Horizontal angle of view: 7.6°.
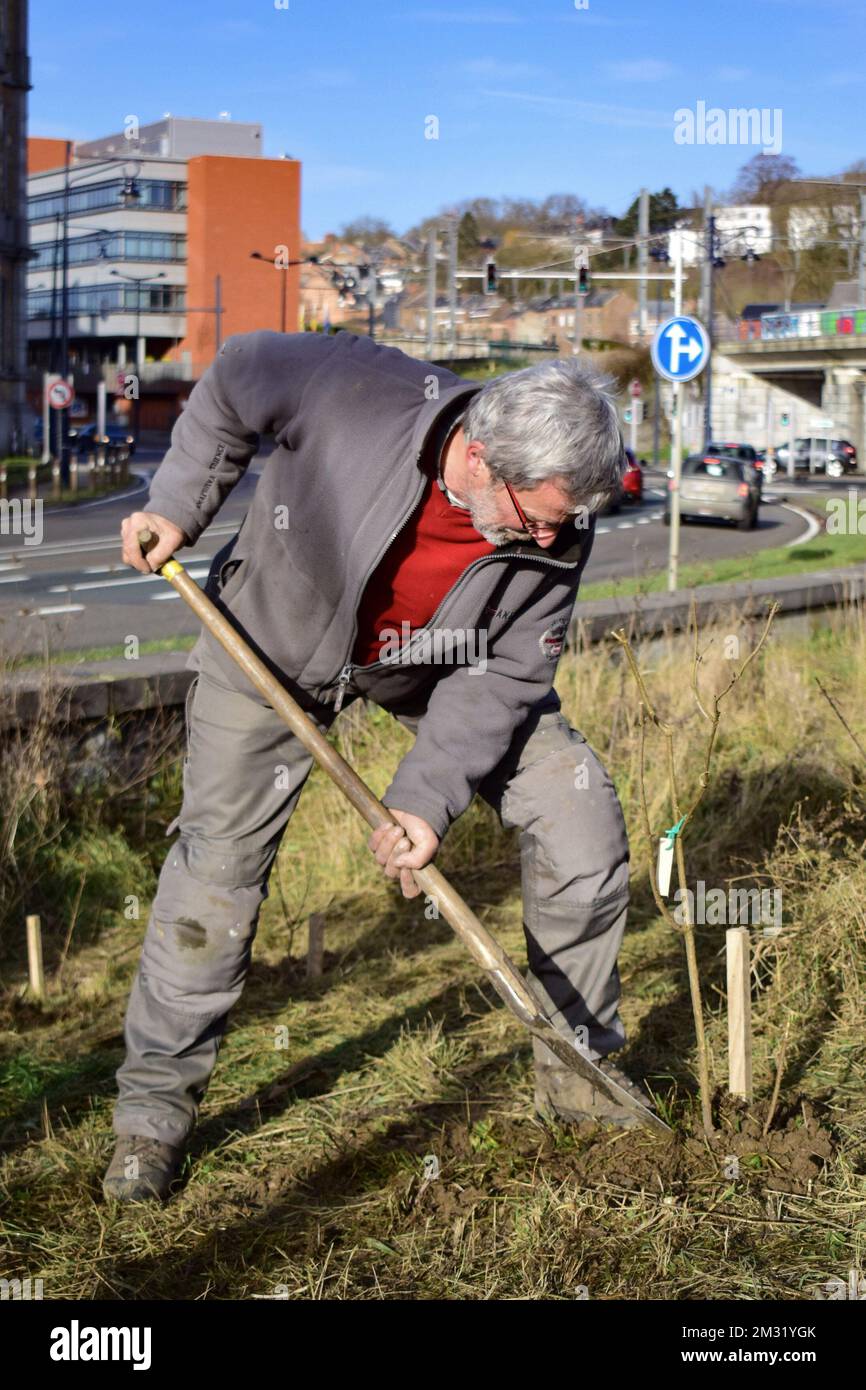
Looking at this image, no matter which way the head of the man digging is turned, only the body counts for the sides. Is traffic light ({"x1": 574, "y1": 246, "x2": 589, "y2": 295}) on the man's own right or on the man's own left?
on the man's own left

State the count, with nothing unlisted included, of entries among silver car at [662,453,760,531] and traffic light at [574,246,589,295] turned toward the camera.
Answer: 1

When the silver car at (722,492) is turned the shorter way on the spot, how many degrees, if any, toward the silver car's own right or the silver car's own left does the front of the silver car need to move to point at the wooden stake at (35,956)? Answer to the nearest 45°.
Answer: approximately 180°

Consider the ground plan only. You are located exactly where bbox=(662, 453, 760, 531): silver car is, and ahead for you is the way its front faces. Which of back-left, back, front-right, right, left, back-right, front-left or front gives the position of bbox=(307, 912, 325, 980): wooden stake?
back

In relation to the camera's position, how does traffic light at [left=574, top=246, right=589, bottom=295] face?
facing the viewer

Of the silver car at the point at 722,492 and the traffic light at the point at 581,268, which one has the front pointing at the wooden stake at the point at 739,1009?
the traffic light

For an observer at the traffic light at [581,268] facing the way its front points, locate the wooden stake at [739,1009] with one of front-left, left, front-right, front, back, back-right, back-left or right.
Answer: front

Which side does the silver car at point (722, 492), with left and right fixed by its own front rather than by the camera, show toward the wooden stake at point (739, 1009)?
back

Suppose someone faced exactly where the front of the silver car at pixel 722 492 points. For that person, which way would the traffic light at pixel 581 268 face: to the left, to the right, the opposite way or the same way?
the opposite way

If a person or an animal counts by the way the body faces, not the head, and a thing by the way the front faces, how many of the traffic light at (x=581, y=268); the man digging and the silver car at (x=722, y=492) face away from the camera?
1

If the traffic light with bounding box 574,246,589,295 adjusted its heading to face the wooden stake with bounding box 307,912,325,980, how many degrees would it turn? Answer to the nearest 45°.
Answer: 0° — it already faces it

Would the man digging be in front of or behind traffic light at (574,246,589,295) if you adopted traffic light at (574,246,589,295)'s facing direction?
in front

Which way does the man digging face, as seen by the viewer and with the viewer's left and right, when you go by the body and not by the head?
facing the viewer and to the right of the viewer

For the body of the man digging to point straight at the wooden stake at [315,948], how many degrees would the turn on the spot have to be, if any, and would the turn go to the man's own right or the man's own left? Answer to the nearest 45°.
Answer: approximately 135° to the man's own left

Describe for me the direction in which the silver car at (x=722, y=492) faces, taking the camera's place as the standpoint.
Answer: facing away from the viewer
